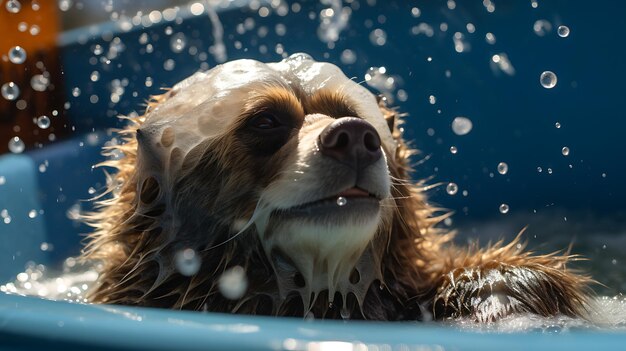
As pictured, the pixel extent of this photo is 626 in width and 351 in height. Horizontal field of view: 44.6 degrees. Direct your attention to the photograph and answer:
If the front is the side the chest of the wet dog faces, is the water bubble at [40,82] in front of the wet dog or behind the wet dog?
behind

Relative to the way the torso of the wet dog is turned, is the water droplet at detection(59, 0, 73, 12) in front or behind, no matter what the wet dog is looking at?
behind

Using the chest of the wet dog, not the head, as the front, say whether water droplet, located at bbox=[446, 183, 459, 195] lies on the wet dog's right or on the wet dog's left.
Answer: on the wet dog's left

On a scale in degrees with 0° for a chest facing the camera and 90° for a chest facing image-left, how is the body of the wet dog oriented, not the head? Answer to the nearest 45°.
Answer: approximately 315°

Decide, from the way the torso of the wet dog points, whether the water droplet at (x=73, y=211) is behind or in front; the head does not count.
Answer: behind

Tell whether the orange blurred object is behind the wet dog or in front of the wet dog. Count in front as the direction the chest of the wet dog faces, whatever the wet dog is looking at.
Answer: behind

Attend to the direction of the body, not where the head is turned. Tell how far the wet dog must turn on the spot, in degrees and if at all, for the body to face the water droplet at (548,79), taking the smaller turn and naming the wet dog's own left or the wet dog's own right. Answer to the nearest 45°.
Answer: approximately 90° to the wet dog's own left

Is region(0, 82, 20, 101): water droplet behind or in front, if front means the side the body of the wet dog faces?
behind

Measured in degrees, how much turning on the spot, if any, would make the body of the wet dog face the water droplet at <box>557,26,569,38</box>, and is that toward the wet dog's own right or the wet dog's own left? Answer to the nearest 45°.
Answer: approximately 90° to the wet dog's own left

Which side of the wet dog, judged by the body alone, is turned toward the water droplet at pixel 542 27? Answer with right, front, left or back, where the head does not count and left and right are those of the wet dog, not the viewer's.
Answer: left
